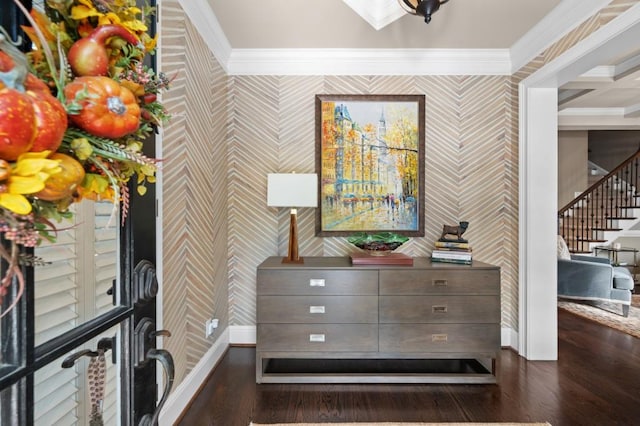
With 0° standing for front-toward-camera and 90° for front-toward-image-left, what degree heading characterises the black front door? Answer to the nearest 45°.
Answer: approximately 315°

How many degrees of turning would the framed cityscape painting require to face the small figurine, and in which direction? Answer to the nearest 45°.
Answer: approximately 90° to its left

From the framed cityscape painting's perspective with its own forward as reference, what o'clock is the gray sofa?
The gray sofa is roughly at 8 o'clock from the framed cityscape painting.

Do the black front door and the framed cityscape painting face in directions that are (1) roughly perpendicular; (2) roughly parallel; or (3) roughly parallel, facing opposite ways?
roughly perpendicular

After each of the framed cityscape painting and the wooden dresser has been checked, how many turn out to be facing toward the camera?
2

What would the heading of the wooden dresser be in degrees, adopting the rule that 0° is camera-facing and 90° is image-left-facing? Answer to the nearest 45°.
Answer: approximately 0°

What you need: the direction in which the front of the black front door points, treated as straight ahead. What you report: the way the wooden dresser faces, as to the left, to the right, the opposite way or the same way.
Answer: to the right
